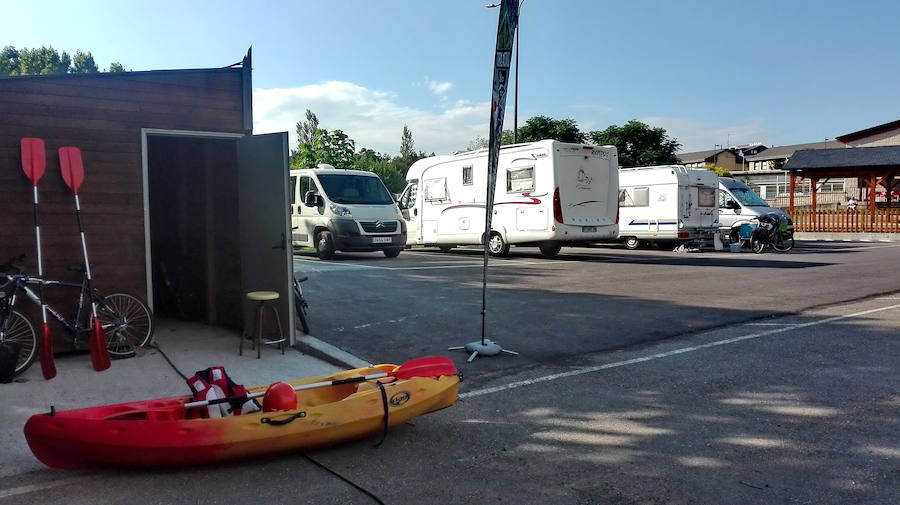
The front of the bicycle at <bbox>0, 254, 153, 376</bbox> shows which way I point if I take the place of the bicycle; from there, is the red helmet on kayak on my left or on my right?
on my left

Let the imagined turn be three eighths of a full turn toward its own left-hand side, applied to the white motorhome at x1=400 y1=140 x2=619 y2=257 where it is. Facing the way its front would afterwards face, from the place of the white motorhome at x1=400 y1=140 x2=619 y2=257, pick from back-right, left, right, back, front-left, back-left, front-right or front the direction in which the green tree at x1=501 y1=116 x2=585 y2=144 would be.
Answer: back

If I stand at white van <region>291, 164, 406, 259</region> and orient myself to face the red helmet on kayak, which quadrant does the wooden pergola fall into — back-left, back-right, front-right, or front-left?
back-left

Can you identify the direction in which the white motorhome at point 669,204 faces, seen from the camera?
facing away from the viewer and to the left of the viewer

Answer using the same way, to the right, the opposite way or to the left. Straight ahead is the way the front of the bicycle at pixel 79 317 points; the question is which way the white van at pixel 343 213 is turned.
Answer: to the left

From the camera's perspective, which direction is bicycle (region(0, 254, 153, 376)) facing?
to the viewer's left

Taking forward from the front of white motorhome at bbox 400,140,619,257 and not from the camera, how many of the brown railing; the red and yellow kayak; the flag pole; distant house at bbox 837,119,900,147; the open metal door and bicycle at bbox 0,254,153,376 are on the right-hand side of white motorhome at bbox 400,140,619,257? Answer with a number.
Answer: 2

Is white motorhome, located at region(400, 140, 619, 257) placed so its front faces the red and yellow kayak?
no

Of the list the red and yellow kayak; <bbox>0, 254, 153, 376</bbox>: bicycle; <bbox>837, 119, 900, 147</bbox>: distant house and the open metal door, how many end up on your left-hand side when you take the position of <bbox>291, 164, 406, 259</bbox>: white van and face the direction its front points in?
1

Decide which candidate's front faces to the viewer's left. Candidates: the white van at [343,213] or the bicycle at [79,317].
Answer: the bicycle

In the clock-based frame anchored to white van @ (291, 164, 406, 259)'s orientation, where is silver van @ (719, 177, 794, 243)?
silver van @ (719, 177, 794, 243) is roughly at 10 o'clock from white van @ (291, 164, 406, 259).

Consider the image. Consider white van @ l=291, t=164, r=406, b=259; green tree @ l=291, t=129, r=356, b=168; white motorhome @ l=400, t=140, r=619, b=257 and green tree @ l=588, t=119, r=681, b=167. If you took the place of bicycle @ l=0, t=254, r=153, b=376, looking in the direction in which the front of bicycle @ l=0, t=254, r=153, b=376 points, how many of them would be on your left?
0

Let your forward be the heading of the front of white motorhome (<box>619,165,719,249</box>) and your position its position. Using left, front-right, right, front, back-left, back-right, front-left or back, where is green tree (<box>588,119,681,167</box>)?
front-right

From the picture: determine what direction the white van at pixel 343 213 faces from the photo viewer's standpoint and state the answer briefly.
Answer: facing the viewer and to the right of the viewer

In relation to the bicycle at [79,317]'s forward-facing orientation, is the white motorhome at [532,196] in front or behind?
behind

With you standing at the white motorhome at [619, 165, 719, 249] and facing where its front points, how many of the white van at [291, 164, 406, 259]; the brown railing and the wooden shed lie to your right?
1

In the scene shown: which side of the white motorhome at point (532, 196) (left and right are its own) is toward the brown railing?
right
